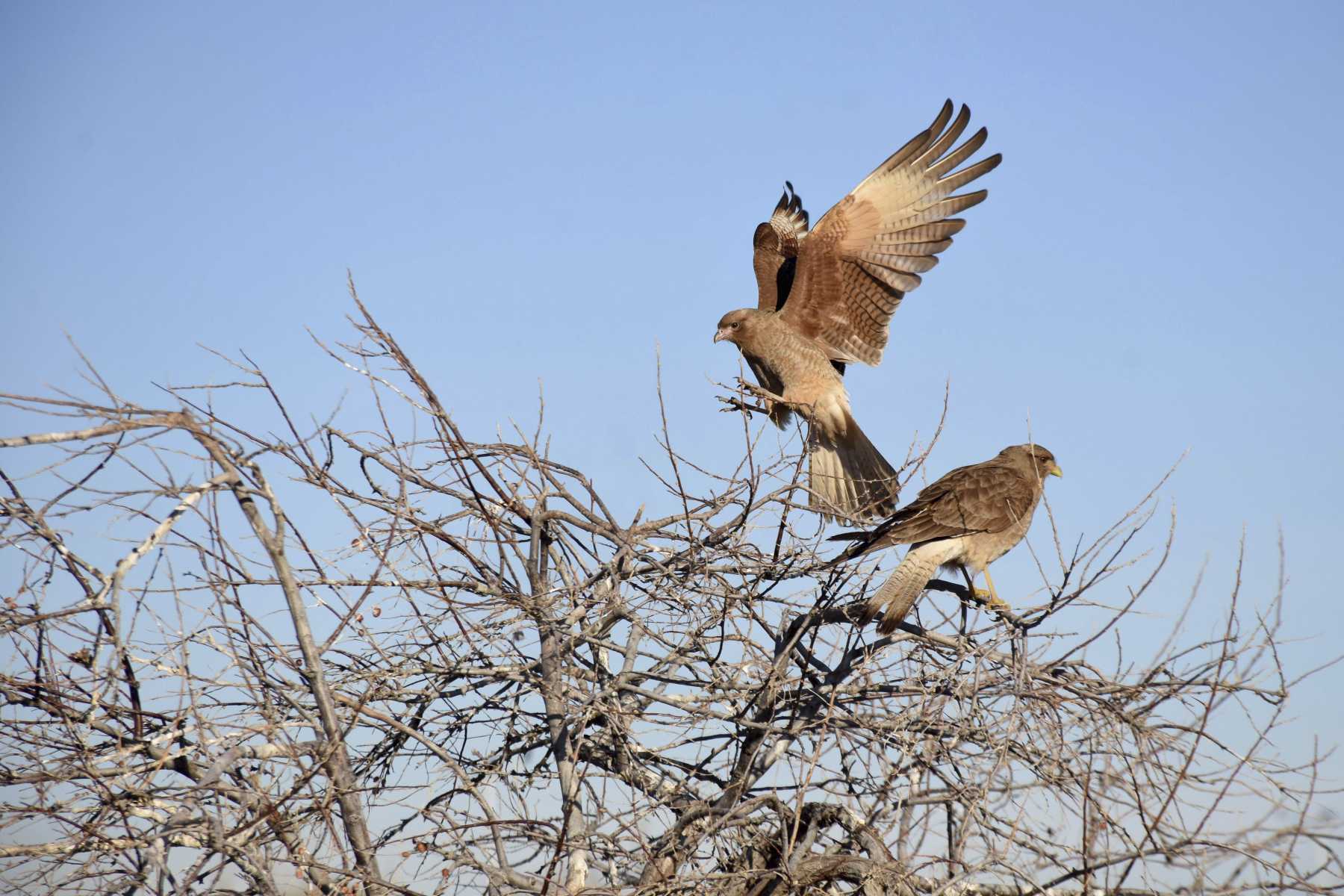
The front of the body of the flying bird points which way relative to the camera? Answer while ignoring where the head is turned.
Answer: to the viewer's left

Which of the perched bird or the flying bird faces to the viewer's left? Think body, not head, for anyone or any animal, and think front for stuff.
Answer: the flying bird

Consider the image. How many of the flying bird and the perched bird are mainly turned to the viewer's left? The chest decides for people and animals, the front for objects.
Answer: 1

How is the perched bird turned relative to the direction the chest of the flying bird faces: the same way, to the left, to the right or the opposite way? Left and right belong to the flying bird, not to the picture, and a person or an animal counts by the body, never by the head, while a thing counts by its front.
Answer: the opposite way

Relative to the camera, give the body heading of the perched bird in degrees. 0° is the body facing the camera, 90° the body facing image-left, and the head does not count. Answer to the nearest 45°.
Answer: approximately 270°
